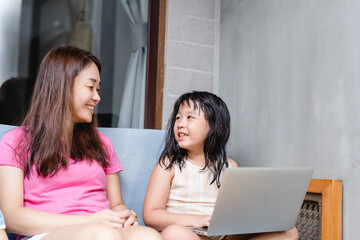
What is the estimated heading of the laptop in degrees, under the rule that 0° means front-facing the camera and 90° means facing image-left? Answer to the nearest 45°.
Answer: approximately 135°

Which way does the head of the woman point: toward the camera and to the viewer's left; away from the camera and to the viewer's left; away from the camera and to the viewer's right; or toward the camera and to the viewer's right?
toward the camera and to the viewer's right

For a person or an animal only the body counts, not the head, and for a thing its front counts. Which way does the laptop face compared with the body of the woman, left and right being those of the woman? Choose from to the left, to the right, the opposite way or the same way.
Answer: the opposite way

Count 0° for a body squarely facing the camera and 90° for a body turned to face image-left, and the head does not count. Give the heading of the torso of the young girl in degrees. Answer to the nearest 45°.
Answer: approximately 0°

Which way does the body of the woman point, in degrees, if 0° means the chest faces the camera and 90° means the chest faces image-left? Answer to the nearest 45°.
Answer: approximately 315°
